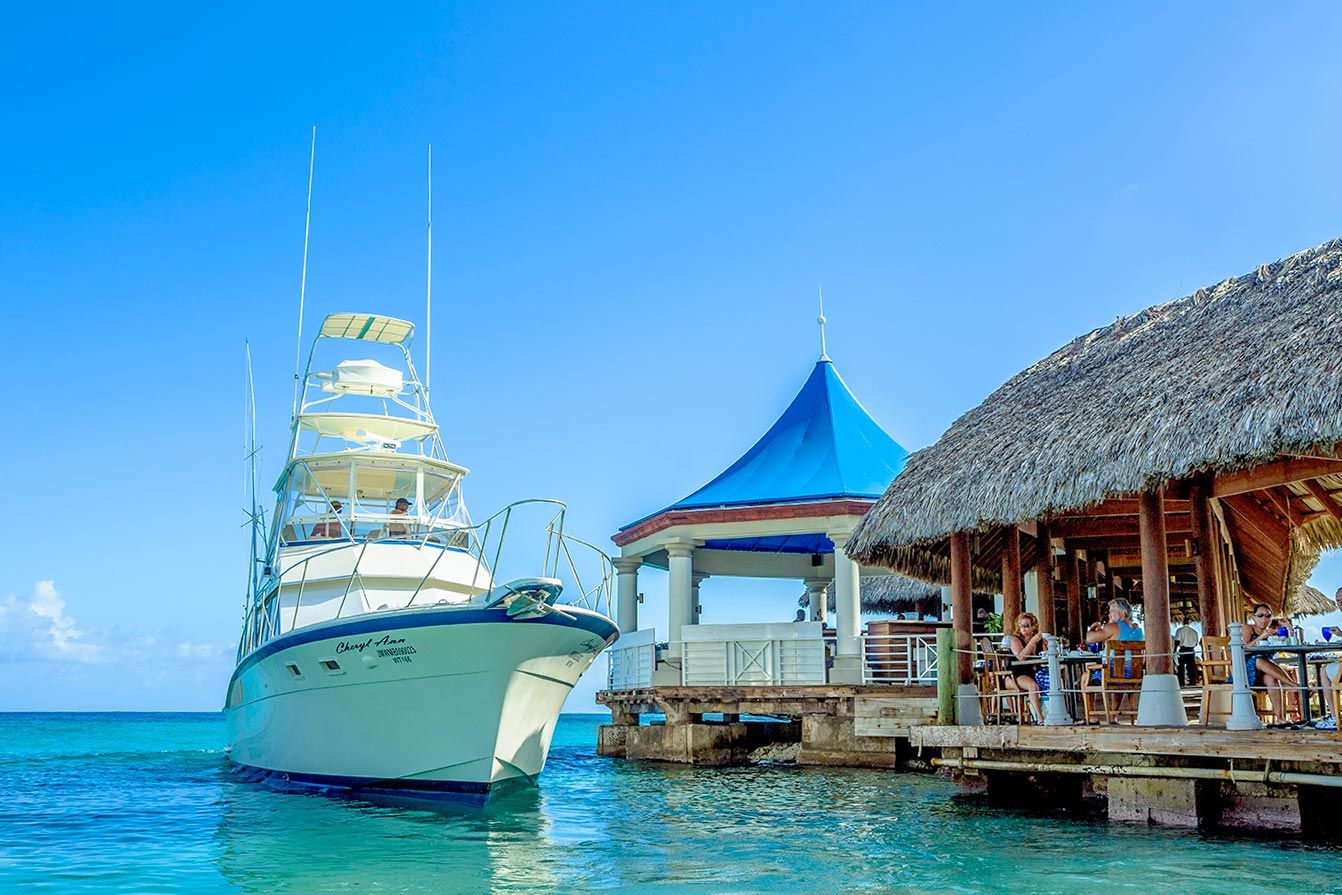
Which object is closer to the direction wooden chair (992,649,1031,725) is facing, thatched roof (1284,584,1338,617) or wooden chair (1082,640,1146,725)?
the wooden chair

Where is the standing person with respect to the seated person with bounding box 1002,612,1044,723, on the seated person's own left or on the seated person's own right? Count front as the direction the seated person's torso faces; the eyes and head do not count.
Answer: on the seated person's own left

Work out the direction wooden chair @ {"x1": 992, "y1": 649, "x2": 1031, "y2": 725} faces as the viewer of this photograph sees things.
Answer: facing to the right of the viewer

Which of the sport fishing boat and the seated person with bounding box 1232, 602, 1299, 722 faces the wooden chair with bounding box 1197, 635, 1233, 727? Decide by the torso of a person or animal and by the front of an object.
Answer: the sport fishing boat

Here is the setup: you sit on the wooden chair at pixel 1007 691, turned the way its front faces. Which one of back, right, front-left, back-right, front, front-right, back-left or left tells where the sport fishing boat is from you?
back

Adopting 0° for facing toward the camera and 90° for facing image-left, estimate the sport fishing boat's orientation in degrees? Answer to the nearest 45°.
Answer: approximately 315°
